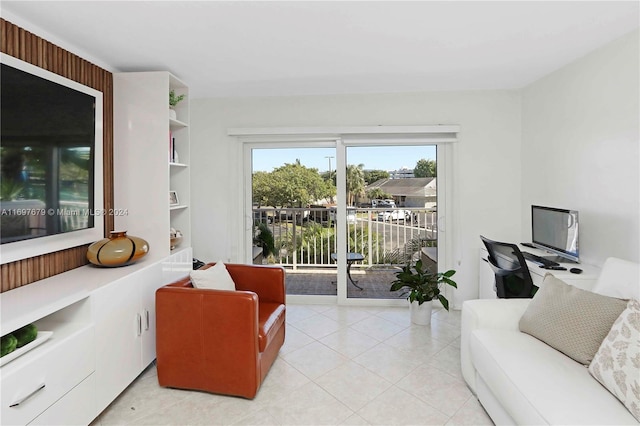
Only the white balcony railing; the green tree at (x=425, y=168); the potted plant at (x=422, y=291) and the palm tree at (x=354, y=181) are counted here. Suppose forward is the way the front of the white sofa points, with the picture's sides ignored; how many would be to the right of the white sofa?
4

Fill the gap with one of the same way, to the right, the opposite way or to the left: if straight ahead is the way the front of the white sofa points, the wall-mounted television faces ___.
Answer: the opposite way

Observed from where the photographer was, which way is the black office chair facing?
facing away from the viewer and to the right of the viewer

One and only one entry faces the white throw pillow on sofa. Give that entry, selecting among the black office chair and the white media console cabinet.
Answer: the white media console cabinet

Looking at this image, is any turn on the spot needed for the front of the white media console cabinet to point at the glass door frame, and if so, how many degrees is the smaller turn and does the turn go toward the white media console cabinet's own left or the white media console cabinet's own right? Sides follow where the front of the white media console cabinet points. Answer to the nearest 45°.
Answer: approximately 45° to the white media console cabinet's own left

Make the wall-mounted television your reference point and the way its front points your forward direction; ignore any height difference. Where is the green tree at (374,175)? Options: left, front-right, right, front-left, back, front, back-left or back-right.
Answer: front-left

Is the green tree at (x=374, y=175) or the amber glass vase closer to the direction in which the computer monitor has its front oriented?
the amber glass vase

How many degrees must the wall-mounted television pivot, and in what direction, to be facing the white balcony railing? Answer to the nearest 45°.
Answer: approximately 45° to its left

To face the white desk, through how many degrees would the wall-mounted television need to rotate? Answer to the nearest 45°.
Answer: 0° — it already faces it

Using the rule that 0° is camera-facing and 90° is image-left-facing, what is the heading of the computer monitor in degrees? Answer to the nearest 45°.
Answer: approximately 45°

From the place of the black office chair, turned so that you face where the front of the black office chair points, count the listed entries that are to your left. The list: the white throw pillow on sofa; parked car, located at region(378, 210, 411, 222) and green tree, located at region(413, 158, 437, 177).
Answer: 2

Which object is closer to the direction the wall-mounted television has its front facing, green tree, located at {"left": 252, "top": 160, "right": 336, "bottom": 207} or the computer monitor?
the computer monitor
